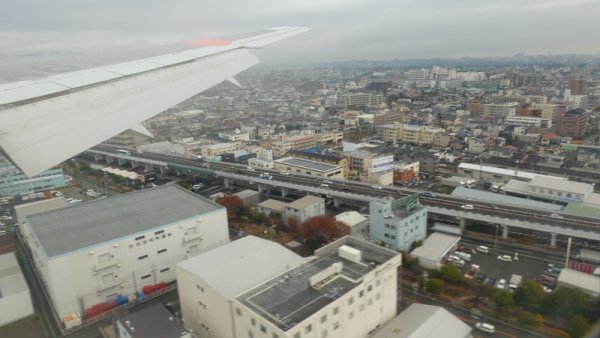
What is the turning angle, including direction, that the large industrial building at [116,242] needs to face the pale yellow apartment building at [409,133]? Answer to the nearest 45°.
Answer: approximately 90° to its left

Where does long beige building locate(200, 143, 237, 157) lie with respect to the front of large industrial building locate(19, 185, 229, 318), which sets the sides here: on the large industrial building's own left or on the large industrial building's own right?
on the large industrial building's own left

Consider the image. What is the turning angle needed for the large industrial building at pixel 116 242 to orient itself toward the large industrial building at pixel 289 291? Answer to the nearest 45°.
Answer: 0° — it already faces it

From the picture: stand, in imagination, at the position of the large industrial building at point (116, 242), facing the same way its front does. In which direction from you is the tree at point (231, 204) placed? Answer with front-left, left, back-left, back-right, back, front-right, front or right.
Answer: left

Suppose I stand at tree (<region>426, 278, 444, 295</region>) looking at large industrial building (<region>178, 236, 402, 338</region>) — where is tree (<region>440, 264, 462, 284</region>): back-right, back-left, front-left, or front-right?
back-right

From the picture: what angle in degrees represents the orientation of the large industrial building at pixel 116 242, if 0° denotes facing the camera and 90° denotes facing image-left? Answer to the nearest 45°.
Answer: approximately 315°

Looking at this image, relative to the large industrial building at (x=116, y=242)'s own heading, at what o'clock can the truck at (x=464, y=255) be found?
The truck is roughly at 11 o'clock from the large industrial building.

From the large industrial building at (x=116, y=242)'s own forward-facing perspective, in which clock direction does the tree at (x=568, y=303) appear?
The tree is roughly at 12 o'clock from the large industrial building.

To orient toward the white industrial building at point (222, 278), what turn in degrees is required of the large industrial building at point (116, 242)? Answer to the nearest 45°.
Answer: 0° — it already faces it

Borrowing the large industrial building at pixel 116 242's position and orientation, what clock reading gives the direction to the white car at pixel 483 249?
The white car is roughly at 11 o'clock from the large industrial building.

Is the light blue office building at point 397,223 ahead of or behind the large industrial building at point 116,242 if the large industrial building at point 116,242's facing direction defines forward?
ahead

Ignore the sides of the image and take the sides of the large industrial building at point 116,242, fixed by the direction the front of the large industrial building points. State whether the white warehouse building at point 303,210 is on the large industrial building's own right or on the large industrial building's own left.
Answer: on the large industrial building's own left

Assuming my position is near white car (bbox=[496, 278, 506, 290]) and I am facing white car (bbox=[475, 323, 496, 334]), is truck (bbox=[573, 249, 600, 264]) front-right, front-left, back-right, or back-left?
back-left
